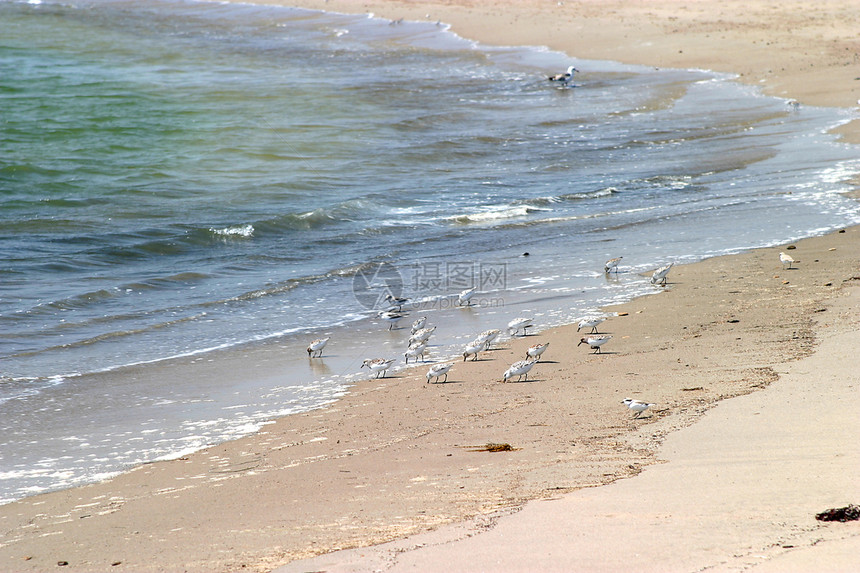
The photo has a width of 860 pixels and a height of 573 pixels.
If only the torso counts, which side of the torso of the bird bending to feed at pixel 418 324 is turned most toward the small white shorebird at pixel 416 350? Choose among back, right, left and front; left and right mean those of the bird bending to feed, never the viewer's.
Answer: left

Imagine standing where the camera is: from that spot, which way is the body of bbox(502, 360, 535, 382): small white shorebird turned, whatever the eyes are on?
to the viewer's left

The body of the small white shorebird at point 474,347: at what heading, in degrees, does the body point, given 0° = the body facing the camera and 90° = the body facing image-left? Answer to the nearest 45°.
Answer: approximately 90°

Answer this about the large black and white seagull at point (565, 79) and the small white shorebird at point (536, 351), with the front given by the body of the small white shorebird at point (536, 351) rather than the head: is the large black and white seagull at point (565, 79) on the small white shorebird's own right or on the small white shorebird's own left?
on the small white shorebird's own right

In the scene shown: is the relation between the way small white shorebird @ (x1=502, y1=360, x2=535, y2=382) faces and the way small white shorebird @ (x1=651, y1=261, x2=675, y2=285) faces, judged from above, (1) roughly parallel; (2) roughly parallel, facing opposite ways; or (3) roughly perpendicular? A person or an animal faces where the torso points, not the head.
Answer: roughly parallel

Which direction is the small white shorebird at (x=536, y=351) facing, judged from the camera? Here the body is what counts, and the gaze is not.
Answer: to the viewer's left

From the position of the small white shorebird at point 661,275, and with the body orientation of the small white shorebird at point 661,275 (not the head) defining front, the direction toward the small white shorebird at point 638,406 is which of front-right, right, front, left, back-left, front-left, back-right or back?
left

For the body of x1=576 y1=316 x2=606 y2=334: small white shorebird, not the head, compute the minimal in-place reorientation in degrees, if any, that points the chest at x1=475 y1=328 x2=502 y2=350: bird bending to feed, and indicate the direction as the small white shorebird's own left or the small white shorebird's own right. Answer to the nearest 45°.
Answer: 0° — it already faces it

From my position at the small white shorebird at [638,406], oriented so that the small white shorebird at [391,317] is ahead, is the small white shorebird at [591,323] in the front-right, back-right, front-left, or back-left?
front-right

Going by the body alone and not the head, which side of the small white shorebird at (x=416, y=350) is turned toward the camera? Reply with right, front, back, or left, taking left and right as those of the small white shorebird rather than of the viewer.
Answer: left

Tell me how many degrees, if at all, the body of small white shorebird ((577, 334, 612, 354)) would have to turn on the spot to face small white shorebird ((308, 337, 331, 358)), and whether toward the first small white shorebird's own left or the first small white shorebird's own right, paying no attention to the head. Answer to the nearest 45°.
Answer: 0° — it already faces it

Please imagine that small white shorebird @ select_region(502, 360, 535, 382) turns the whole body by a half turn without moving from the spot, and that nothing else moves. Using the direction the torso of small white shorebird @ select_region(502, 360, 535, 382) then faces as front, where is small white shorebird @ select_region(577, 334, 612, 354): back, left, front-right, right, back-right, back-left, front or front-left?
front-left

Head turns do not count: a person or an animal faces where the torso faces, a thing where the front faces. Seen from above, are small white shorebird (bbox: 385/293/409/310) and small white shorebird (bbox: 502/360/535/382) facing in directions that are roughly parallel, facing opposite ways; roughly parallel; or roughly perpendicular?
roughly parallel
